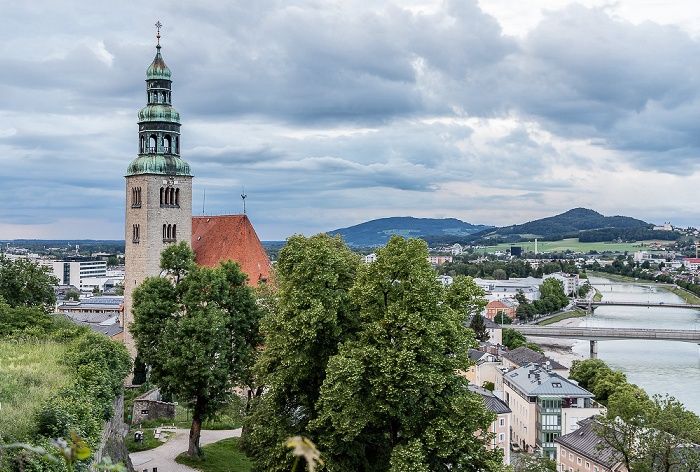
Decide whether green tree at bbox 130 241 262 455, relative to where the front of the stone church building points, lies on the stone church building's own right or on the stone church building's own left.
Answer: on the stone church building's own left

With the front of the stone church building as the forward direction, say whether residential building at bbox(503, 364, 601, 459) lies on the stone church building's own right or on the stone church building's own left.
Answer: on the stone church building's own left

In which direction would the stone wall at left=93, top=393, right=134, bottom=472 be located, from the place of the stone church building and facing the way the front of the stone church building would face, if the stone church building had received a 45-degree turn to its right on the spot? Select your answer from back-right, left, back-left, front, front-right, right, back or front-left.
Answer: left

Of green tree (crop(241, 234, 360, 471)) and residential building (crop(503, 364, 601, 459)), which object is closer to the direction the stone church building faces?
the green tree

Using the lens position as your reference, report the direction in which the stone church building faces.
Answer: facing the viewer and to the left of the viewer

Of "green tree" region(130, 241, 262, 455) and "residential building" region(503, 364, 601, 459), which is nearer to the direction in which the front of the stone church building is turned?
the green tree

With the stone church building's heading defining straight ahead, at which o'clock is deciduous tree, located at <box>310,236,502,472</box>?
The deciduous tree is roughly at 10 o'clock from the stone church building.

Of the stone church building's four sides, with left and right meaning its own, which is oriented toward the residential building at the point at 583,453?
left

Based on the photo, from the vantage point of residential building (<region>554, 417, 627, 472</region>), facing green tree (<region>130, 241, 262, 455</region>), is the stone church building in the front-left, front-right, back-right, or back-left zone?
front-right

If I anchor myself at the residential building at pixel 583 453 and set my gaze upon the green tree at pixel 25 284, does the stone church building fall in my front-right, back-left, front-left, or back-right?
front-right

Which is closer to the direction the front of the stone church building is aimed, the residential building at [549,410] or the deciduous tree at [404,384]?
the deciduous tree
